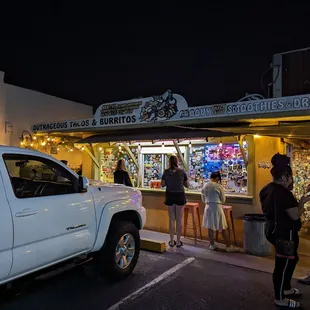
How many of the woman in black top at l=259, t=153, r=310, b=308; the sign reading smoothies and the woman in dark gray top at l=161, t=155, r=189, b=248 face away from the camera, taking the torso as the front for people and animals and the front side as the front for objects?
1

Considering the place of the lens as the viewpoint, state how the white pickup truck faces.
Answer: facing away from the viewer and to the right of the viewer

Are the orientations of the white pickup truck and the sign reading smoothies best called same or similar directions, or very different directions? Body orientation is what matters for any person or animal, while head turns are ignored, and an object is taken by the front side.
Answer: very different directions

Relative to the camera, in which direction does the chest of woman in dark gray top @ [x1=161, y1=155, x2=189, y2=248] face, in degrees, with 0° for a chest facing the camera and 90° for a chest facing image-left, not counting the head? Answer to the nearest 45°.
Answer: approximately 180°

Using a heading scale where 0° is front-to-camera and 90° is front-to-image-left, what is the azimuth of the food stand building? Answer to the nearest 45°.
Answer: approximately 45°
